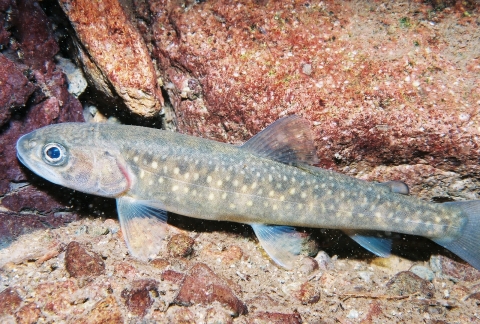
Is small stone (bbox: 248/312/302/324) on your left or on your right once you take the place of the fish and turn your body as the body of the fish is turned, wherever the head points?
on your left

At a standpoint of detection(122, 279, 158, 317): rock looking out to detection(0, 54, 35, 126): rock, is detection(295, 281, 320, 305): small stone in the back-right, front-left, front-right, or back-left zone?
back-right

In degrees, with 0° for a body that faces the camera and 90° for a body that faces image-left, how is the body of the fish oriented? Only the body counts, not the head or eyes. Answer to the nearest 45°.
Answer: approximately 90°

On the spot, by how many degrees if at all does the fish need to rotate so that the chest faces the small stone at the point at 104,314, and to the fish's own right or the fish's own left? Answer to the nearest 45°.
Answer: approximately 45° to the fish's own left

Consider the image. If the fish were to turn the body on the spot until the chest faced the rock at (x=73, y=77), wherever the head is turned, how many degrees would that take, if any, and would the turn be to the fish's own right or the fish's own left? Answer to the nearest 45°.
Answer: approximately 45° to the fish's own right

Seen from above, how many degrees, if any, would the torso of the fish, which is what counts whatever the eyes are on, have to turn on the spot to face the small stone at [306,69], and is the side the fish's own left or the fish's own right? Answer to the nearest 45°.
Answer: approximately 135° to the fish's own right

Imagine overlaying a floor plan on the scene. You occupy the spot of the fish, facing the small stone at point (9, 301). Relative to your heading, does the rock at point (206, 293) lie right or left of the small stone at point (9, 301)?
left

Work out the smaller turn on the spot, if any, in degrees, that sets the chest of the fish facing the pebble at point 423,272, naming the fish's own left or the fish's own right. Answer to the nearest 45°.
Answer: approximately 180°

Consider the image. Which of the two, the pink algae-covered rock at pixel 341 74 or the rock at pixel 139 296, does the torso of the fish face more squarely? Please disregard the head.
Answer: the rock

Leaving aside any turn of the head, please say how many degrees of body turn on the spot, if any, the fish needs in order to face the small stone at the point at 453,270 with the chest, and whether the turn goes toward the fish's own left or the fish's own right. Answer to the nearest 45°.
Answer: approximately 180°

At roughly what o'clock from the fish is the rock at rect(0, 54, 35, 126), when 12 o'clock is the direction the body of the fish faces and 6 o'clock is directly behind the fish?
The rock is roughly at 12 o'clock from the fish.
